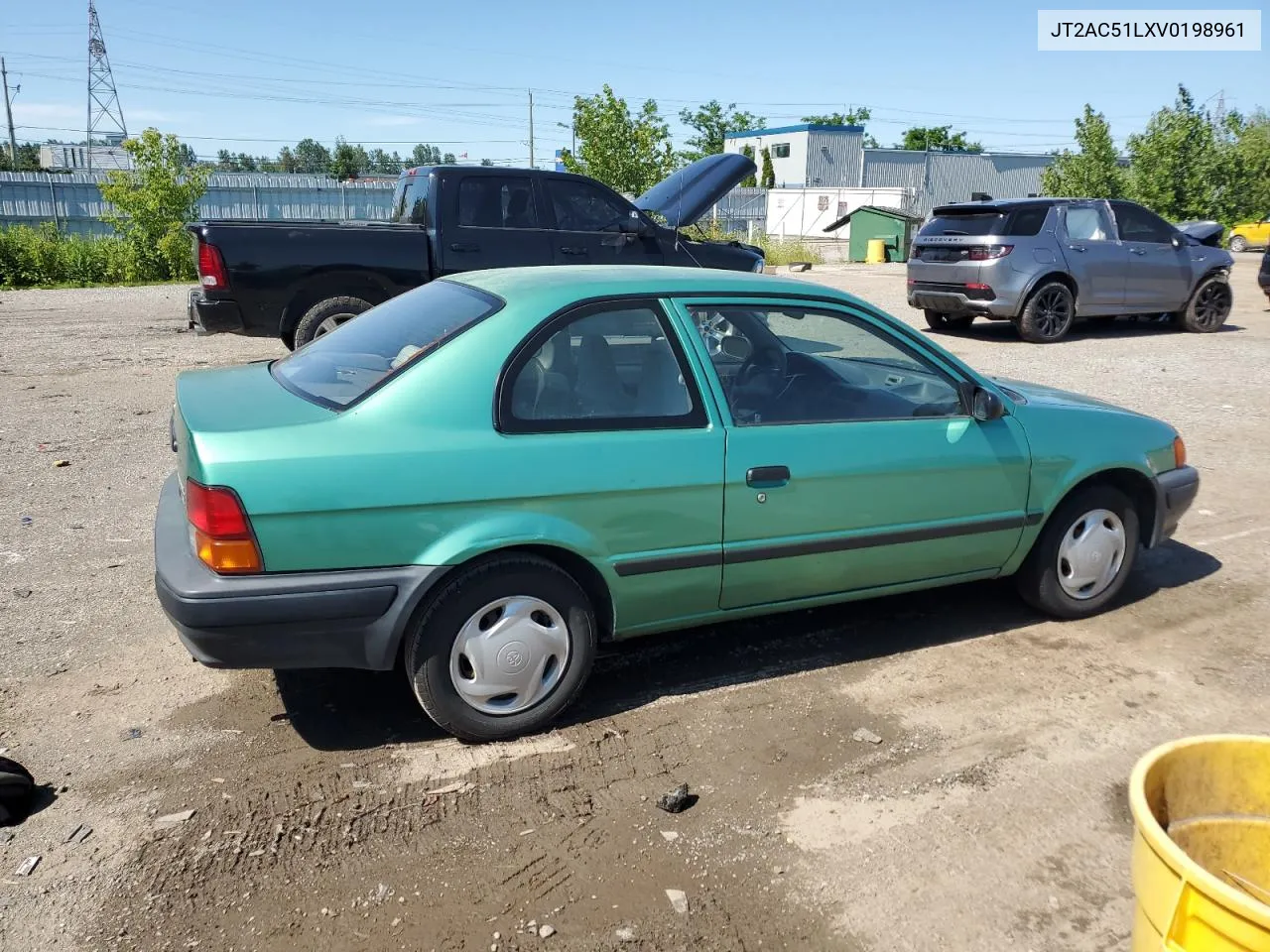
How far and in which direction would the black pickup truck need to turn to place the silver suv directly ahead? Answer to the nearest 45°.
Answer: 0° — it already faces it

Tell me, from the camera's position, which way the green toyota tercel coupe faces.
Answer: facing away from the viewer and to the right of the viewer

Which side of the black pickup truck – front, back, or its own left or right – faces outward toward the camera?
right

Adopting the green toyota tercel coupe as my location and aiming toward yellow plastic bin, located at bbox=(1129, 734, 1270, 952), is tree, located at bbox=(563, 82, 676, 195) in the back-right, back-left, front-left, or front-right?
back-left

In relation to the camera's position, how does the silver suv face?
facing away from the viewer and to the right of the viewer

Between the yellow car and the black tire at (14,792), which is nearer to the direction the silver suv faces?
the yellow car

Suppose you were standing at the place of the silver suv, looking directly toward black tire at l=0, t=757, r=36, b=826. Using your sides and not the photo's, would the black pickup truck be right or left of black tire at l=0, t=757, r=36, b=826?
right

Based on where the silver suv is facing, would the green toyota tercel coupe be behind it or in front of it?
behind

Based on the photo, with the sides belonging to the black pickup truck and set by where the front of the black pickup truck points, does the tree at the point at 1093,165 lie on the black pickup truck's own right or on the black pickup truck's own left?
on the black pickup truck's own left

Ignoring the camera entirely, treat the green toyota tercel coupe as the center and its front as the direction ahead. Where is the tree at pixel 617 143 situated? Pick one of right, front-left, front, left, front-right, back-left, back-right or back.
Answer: front-left
